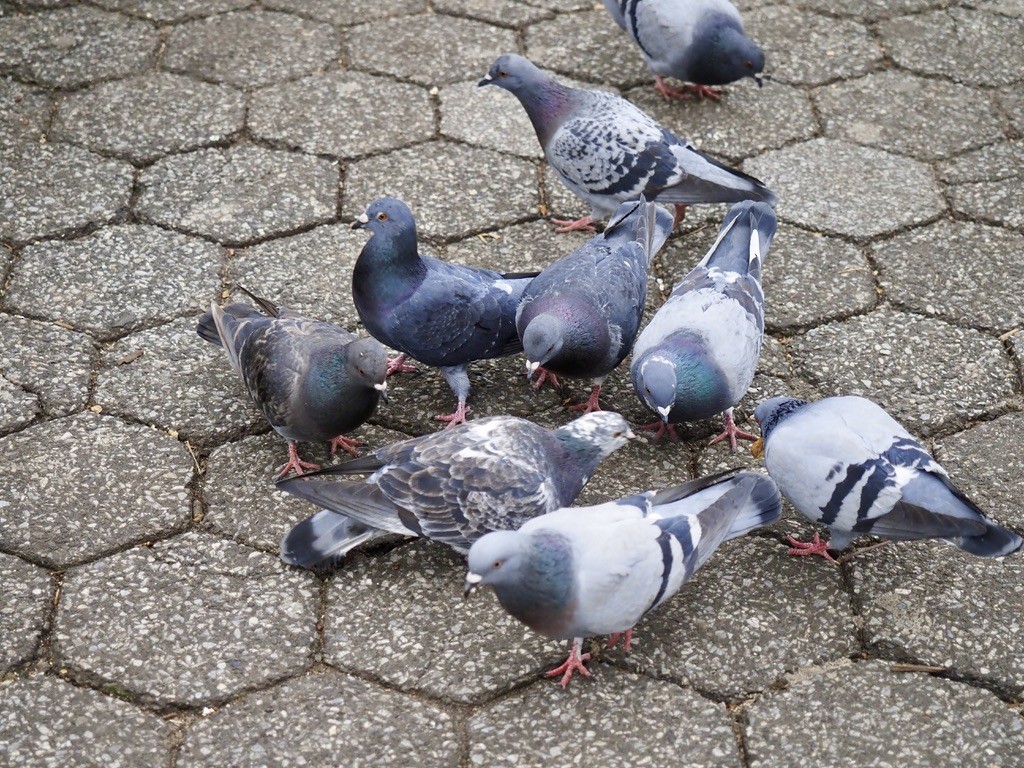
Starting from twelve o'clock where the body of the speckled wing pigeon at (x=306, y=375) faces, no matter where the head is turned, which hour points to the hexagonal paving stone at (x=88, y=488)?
The hexagonal paving stone is roughly at 4 o'clock from the speckled wing pigeon.

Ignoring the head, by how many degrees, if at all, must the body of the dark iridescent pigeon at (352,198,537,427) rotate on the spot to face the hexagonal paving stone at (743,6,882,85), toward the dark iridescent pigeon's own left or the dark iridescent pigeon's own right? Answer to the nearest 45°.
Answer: approximately 135° to the dark iridescent pigeon's own right

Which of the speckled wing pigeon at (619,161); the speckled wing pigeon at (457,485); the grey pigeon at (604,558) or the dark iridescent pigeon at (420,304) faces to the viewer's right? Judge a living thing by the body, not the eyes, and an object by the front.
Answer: the speckled wing pigeon at (457,485)

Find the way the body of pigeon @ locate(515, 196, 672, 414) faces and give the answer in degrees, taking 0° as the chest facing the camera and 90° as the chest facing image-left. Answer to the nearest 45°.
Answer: approximately 45°

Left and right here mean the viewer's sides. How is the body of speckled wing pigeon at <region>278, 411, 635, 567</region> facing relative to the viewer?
facing to the right of the viewer

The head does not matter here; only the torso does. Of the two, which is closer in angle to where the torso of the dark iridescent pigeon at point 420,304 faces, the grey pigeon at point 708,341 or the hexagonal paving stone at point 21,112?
the hexagonal paving stone

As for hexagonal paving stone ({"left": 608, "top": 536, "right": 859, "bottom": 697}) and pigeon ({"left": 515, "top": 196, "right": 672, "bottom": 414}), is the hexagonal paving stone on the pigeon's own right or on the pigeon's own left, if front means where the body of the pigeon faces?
on the pigeon's own left

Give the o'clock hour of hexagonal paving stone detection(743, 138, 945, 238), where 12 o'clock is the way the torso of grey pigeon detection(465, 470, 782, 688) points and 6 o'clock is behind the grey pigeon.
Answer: The hexagonal paving stone is roughly at 5 o'clock from the grey pigeon.

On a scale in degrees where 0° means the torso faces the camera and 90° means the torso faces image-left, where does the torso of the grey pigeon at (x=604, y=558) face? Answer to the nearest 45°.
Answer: approximately 45°

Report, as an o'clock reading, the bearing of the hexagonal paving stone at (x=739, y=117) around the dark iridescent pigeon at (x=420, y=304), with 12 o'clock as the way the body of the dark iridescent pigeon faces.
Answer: The hexagonal paving stone is roughly at 4 o'clock from the dark iridescent pigeon.

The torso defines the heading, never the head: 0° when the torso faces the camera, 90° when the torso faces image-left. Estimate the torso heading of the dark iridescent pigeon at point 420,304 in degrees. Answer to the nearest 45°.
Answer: approximately 90°

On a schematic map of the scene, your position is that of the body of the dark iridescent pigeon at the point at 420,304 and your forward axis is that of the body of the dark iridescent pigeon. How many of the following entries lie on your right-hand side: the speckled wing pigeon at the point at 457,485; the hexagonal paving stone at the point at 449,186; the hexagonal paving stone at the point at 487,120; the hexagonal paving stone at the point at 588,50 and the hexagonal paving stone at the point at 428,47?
4

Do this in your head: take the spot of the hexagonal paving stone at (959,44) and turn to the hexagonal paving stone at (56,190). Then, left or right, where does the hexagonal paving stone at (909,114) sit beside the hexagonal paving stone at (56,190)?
left
